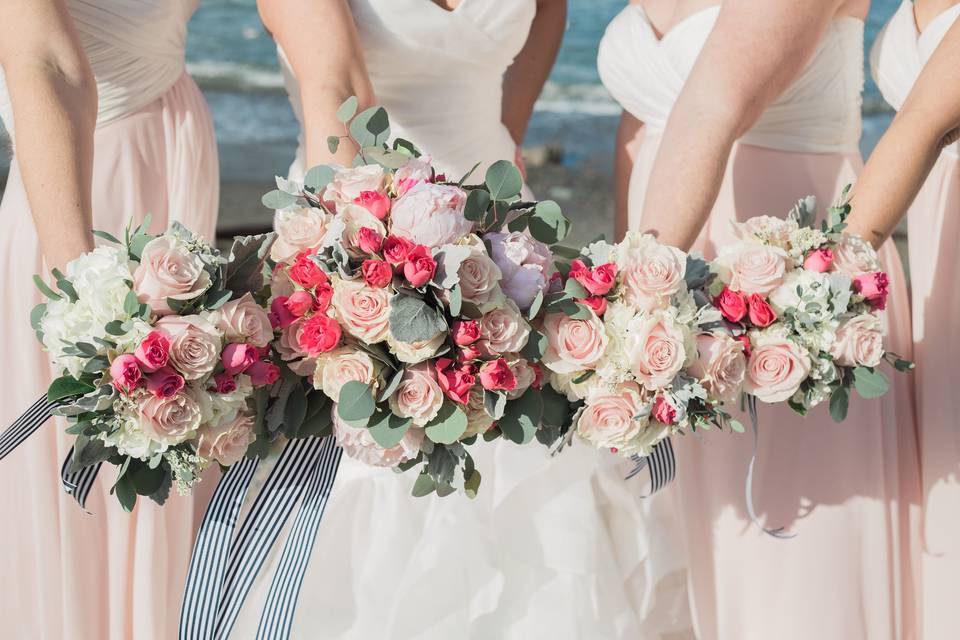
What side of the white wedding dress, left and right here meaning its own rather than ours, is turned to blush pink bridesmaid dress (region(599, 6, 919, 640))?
left

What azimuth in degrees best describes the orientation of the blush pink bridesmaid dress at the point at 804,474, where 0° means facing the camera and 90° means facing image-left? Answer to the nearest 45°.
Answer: approximately 45°

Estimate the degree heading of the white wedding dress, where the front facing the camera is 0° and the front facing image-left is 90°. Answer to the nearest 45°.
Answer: approximately 0°

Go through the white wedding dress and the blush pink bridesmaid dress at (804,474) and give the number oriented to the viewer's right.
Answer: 0
